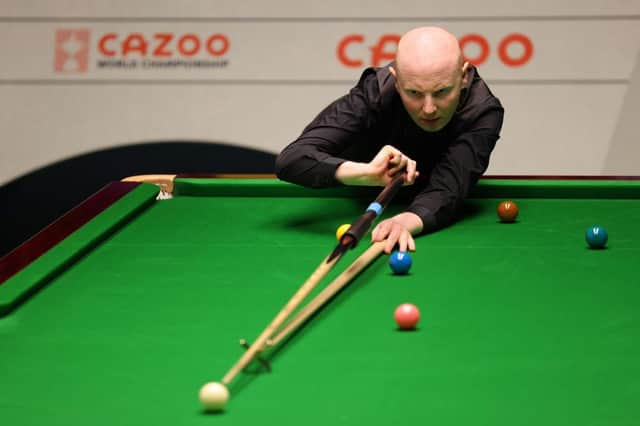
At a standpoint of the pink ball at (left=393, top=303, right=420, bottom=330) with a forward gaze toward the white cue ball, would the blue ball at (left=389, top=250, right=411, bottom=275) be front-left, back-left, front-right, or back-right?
back-right

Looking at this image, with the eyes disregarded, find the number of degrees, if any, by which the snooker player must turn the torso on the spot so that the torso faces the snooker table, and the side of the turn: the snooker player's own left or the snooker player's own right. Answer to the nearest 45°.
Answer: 0° — they already face it

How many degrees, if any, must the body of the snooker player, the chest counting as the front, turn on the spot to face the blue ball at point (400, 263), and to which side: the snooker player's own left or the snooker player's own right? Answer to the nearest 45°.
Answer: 0° — they already face it

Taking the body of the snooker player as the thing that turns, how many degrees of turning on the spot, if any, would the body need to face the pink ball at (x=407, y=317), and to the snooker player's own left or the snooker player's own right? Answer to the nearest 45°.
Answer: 0° — they already face it

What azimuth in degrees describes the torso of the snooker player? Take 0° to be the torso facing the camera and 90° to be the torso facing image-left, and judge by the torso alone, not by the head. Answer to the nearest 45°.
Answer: approximately 0°

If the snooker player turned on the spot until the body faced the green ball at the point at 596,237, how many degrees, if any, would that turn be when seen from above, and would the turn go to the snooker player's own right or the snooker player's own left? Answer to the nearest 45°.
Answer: approximately 45° to the snooker player's own left

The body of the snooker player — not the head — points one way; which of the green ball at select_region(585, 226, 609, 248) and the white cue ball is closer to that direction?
the white cue ball
